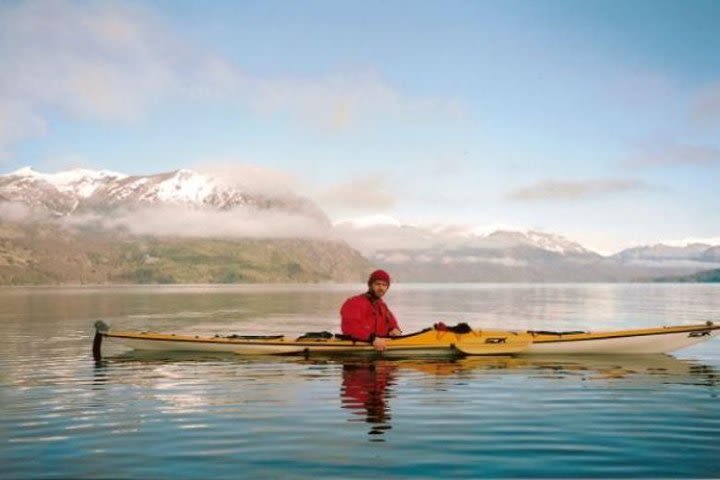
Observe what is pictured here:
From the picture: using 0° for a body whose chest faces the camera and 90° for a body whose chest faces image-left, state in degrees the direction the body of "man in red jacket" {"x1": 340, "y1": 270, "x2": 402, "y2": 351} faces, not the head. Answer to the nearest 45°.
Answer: approximately 315°

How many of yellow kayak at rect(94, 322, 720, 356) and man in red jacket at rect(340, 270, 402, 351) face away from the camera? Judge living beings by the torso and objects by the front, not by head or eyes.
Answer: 0

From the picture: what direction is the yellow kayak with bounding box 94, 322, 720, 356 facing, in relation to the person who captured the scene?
facing to the right of the viewer
